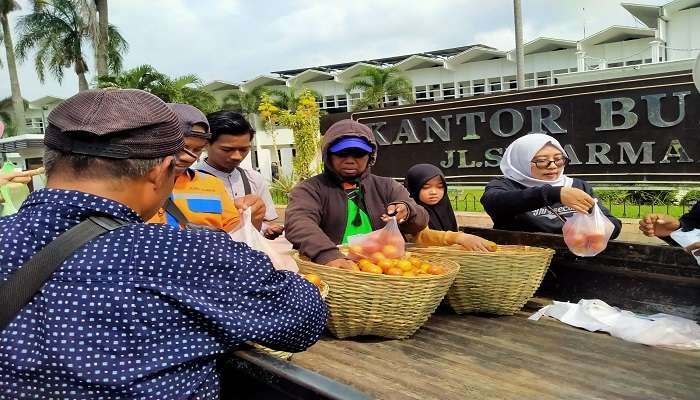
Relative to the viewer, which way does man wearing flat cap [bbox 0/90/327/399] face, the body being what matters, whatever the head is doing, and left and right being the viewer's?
facing away from the viewer and to the right of the viewer

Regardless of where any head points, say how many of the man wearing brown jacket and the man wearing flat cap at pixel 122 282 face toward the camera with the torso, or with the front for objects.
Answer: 1

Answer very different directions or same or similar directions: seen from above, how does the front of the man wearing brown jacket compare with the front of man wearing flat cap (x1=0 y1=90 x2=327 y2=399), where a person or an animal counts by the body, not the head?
very different directions

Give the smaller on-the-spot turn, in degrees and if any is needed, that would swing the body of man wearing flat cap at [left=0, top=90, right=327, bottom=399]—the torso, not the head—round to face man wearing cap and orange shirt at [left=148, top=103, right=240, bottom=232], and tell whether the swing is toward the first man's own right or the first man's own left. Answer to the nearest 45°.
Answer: approximately 45° to the first man's own left

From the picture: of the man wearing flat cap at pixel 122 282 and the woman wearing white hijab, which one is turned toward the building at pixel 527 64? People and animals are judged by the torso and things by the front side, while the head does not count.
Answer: the man wearing flat cap

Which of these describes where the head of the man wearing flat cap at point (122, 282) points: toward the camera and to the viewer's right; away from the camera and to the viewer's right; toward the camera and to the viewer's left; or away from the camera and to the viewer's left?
away from the camera and to the viewer's right

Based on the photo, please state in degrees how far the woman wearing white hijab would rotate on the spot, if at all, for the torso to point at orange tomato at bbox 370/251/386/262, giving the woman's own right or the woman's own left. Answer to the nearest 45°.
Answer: approximately 90° to the woman's own right

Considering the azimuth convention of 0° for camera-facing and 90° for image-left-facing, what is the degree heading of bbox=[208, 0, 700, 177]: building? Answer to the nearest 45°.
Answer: approximately 45°

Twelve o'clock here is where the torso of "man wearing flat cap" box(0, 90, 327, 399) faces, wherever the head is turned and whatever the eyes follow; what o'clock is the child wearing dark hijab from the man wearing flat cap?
The child wearing dark hijab is roughly at 12 o'clock from the man wearing flat cap.

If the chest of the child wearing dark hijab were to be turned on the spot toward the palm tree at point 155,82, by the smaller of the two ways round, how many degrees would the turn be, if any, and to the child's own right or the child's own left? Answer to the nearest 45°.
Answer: approximately 180°

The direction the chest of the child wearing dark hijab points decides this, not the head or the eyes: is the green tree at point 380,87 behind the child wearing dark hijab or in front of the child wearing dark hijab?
behind
